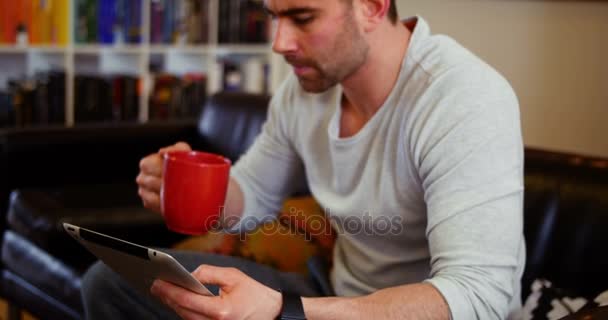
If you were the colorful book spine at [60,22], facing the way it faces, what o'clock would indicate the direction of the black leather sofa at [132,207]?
The black leather sofa is roughly at 12 o'clock from the colorful book spine.

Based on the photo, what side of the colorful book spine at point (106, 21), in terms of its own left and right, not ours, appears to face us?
front

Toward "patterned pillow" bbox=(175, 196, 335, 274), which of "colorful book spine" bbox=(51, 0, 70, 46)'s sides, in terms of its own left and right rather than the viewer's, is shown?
front

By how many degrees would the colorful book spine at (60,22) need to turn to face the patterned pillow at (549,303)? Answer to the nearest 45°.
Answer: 0° — it already faces it

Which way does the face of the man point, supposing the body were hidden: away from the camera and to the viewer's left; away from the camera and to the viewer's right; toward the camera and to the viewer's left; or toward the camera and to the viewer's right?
toward the camera and to the viewer's left

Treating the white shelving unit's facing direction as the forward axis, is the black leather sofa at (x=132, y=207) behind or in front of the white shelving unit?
in front

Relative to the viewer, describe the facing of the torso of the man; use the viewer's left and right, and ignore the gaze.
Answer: facing the viewer and to the left of the viewer

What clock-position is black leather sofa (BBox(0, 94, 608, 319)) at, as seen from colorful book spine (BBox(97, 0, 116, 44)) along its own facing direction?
The black leather sofa is roughly at 12 o'clock from the colorful book spine.

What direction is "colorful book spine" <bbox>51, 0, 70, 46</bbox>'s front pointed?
toward the camera

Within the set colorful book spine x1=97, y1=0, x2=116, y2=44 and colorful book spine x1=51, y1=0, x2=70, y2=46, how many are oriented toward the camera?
2

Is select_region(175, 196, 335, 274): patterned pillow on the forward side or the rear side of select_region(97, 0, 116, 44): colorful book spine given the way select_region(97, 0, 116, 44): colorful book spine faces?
on the forward side

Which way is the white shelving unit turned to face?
toward the camera

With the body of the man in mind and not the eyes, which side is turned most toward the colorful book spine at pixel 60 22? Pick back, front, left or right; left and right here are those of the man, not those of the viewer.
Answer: right
